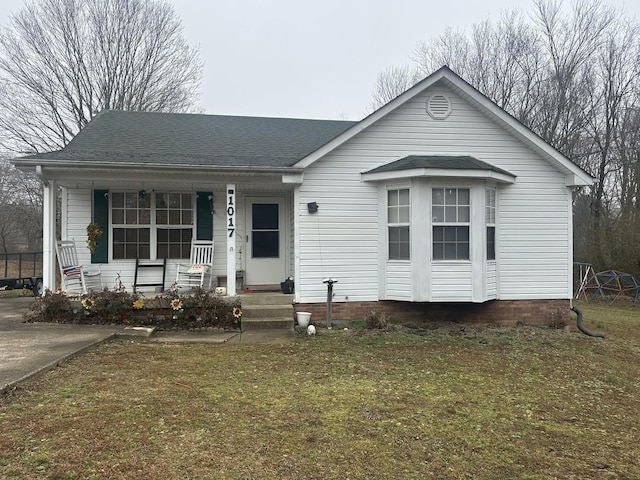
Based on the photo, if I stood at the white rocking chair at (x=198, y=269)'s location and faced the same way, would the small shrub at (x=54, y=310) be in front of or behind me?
in front

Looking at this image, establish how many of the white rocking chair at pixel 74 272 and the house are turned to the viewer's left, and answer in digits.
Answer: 0

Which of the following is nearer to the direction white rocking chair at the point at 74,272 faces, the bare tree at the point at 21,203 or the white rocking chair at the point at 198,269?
the white rocking chair

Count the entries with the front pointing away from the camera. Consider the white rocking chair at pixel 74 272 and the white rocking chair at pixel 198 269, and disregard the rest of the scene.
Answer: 0

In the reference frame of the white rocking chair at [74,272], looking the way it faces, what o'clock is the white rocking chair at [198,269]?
the white rocking chair at [198,269] is roughly at 11 o'clock from the white rocking chair at [74,272].

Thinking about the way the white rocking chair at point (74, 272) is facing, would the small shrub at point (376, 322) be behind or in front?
in front

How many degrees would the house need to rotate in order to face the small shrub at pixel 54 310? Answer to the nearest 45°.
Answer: approximately 90° to its right

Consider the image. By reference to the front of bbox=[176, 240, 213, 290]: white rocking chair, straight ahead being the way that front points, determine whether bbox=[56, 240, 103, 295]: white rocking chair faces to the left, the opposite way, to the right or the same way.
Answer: to the left

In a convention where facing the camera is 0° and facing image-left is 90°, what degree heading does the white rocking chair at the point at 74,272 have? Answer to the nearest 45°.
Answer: approximately 315°

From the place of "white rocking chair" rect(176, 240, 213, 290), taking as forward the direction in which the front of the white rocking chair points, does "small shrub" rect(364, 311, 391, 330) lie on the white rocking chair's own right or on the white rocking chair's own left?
on the white rocking chair's own left
